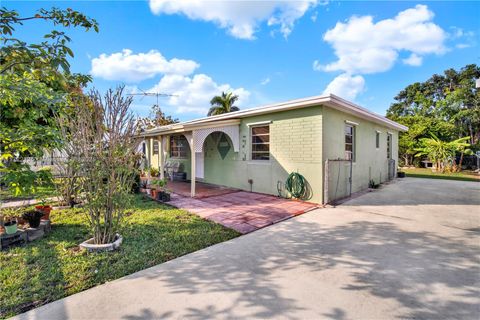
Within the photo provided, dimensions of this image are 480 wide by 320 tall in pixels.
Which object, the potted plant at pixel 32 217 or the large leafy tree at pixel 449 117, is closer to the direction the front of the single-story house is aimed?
the potted plant

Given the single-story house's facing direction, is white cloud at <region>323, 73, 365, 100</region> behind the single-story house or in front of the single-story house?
behind

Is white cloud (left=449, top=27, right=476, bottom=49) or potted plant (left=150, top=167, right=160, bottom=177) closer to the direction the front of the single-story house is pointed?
the potted plant

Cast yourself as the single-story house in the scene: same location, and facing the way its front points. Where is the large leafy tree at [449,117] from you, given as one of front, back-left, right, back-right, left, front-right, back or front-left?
back

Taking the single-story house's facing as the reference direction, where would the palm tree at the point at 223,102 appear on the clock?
The palm tree is roughly at 4 o'clock from the single-story house.

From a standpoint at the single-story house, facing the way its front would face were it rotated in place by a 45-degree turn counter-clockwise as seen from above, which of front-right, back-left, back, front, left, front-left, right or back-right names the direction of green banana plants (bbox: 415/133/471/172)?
back-left

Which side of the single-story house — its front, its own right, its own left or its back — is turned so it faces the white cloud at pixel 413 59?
back

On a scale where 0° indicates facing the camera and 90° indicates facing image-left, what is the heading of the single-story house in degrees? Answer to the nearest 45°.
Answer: approximately 45°

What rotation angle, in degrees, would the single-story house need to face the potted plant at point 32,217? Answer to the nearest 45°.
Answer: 0° — it already faces it
